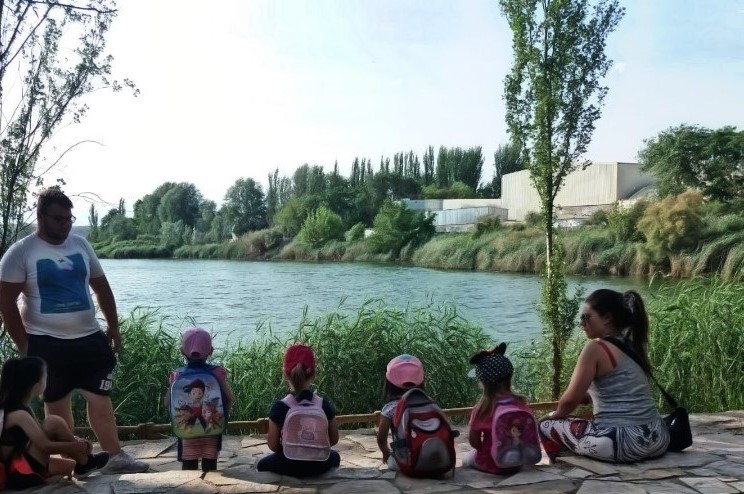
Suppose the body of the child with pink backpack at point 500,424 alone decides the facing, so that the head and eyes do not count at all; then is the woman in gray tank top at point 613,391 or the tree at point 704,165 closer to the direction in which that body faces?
the tree

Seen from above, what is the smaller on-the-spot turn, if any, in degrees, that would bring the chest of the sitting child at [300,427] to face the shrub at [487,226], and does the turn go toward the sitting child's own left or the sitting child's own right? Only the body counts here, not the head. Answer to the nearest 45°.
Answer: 0° — they already face it

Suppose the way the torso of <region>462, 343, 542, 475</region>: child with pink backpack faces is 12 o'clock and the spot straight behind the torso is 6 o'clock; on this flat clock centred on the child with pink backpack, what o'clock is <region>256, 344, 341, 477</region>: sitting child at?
The sitting child is roughly at 10 o'clock from the child with pink backpack.

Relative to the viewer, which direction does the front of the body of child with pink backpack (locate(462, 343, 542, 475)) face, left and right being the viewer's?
facing away from the viewer and to the left of the viewer

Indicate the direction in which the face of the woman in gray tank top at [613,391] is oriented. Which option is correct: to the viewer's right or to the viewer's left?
to the viewer's left

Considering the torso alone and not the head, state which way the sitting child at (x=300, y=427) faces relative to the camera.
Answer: away from the camera

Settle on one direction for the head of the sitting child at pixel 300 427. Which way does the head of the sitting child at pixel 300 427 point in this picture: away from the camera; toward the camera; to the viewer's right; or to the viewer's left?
away from the camera

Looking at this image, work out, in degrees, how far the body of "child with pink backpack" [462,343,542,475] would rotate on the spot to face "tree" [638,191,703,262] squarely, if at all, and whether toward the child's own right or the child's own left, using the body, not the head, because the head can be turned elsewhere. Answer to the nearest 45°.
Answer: approximately 45° to the child's own right
